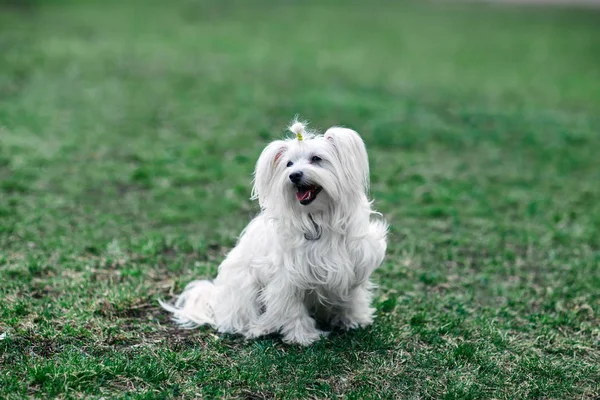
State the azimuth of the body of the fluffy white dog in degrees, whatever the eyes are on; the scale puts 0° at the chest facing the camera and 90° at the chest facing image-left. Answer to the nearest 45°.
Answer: approximately 315°
